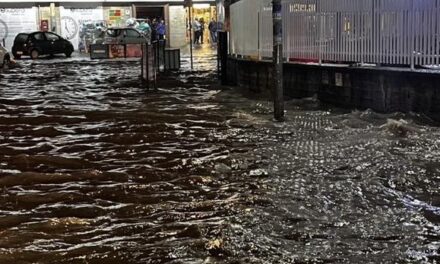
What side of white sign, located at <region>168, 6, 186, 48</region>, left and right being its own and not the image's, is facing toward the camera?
front

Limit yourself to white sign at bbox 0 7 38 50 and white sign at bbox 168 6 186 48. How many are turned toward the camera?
2

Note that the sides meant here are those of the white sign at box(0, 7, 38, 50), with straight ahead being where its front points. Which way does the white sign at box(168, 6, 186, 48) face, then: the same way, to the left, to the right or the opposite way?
the same way

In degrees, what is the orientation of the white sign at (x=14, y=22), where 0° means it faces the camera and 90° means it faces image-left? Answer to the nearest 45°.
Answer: approximately 0°

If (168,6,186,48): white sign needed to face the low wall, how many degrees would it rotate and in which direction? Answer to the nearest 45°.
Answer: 0° — it already faces it

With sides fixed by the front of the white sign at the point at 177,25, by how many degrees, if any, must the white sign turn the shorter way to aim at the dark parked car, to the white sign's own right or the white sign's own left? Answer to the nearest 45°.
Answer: approximately 45° to the white sign's own right

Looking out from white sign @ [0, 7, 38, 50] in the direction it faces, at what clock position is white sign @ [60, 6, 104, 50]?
white sign @ [60, 6, 104, 50] is roughly at 9 o'clock from white sign @ [0, 7, 38, 50].
